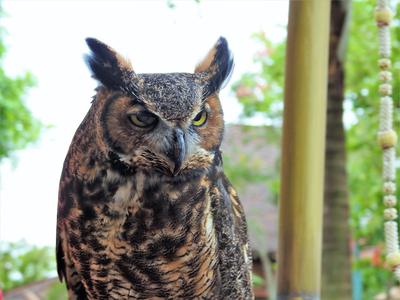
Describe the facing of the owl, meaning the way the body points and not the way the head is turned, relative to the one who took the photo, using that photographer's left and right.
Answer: facing the viewer
